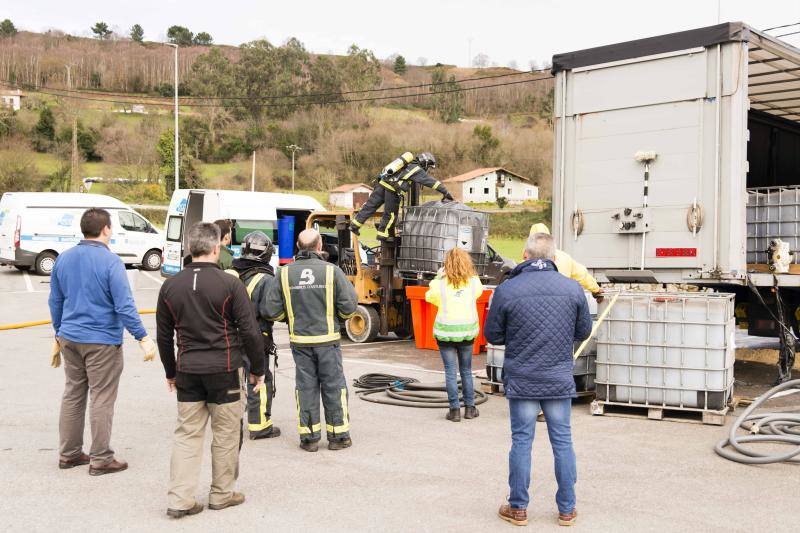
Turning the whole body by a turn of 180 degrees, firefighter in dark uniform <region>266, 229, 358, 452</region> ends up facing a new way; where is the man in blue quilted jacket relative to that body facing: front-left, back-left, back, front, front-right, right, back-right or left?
front-left

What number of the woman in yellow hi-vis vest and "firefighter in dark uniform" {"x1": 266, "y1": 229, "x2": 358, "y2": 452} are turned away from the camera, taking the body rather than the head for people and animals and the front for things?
2

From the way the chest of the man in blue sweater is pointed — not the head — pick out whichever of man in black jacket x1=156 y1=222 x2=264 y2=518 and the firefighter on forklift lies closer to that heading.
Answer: the firefighter on forklift

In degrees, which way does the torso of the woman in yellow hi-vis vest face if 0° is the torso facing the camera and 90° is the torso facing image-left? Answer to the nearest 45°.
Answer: approximately 180°

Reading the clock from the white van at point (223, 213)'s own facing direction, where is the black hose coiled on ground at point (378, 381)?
The black hose coiled on ground is roughly at 4 o'clock from the white van.

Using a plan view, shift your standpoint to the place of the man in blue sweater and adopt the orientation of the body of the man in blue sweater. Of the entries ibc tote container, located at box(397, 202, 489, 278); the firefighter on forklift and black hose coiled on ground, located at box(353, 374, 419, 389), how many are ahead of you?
3

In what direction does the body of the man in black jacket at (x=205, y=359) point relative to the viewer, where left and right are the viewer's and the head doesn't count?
facing away from the viewer and to the right of the viewer

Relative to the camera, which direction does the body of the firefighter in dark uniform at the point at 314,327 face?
away from the camera

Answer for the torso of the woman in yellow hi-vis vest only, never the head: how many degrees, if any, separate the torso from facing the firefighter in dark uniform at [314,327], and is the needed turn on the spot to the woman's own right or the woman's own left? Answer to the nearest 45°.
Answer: approximately 135° to the woman's own left

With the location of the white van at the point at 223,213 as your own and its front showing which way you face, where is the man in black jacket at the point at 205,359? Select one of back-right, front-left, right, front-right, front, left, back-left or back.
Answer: back-right

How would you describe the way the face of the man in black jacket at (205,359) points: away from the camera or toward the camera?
away from the camera

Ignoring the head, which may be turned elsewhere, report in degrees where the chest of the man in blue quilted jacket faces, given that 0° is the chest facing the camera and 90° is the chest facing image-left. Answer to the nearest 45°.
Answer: approximately 180°
